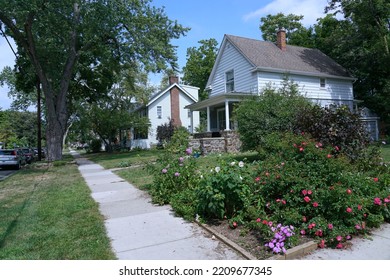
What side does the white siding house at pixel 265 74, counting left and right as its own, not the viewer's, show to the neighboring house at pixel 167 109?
right

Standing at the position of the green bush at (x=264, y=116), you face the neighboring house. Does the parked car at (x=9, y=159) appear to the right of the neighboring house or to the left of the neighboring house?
left

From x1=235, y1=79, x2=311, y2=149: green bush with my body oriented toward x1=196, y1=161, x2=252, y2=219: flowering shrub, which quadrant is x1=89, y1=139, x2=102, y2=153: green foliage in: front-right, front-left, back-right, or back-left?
back-right

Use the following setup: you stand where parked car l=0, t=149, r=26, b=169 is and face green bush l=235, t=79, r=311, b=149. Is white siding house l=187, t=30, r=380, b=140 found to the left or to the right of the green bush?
left

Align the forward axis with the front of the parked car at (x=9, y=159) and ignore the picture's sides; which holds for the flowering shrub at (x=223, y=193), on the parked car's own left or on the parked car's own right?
on the parked car's own right

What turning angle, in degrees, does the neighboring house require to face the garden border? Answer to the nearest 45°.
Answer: approximately 90° to its left

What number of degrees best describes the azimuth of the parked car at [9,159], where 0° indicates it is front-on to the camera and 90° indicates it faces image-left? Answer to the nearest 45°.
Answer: approximately 225°

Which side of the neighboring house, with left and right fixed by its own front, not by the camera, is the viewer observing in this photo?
left

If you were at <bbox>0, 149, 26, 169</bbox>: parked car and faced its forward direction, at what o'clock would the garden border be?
The garden border is roughly at 4 o'clock from the parked car.

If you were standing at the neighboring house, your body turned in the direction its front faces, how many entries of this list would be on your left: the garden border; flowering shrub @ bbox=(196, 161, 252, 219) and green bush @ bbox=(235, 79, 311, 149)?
3
